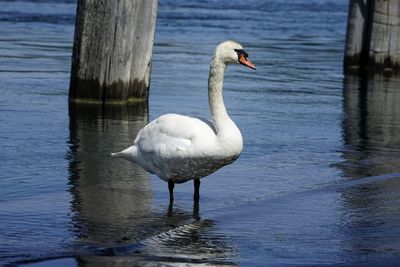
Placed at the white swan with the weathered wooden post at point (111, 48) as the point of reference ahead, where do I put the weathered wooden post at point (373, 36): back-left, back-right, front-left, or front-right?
front-right

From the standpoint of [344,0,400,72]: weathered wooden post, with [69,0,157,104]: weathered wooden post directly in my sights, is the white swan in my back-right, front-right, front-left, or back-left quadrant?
front-left

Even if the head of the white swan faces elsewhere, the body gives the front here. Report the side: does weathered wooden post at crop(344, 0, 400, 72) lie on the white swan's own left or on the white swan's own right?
on the white swan's own left

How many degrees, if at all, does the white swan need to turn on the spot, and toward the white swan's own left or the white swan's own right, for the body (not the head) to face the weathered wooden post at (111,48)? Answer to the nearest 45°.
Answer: approximately 90° to the white swan's own left

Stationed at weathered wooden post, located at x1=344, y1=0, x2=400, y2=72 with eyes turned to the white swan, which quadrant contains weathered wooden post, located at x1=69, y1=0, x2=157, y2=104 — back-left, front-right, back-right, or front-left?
front-right

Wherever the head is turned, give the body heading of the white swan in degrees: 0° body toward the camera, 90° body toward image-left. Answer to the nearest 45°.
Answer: approximately 270°
